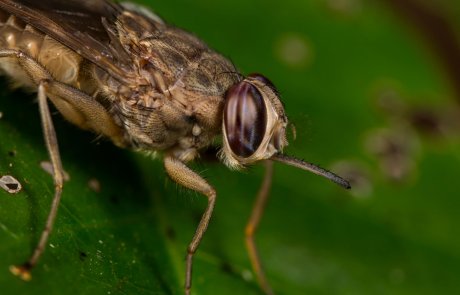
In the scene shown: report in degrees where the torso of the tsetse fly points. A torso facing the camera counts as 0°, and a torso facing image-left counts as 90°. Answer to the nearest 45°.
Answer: approximately 270°
